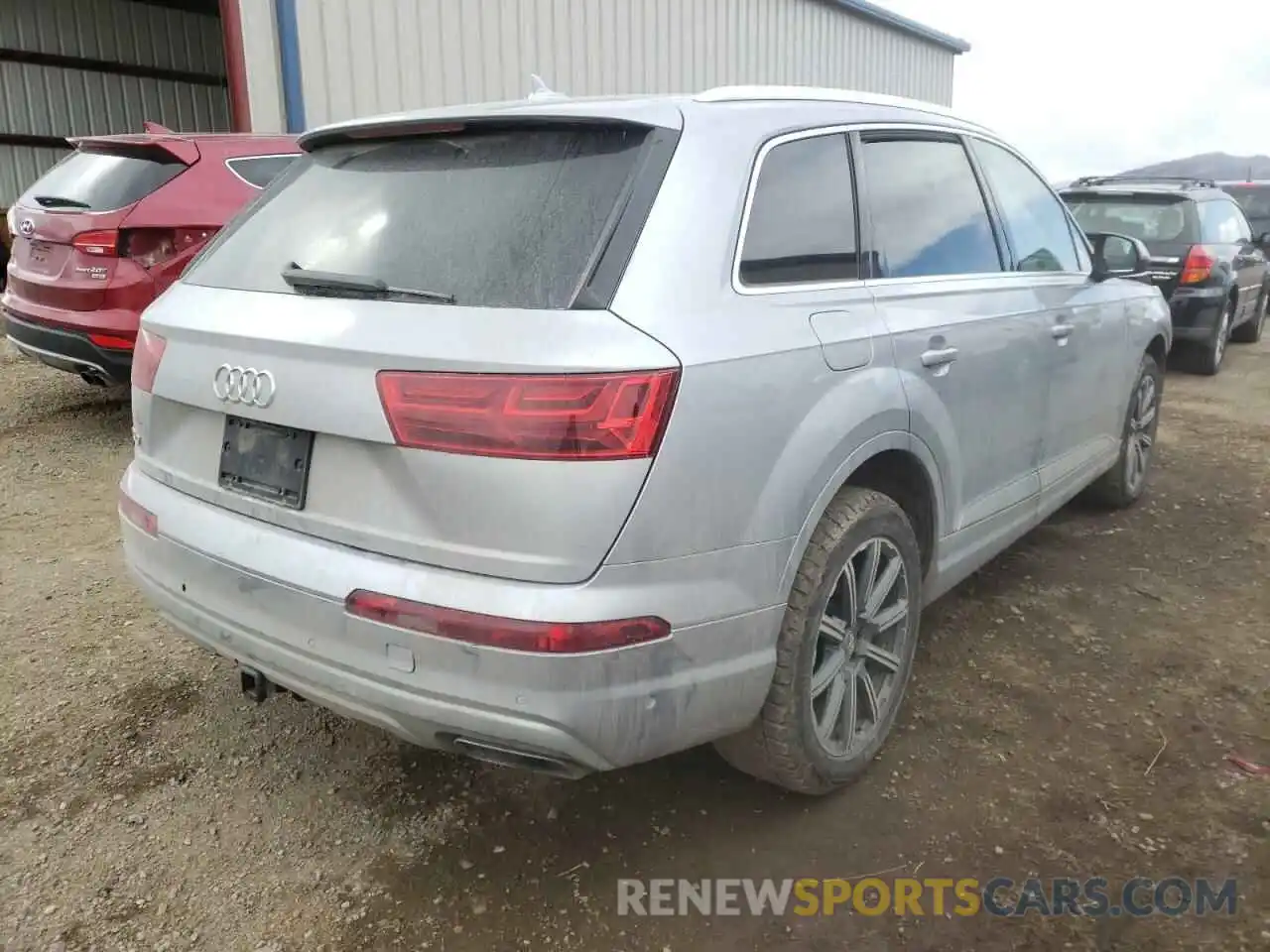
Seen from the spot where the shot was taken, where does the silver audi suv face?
facing away from the viewer and to the right of the viewer

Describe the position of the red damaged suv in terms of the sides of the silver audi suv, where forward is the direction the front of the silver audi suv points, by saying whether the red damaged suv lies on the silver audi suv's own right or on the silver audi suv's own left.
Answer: on the silver audi suv's own left

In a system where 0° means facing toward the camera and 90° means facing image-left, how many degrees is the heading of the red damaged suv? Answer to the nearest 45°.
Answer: approximately 225°

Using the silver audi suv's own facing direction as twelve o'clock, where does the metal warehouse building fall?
The metal warehouse building is roughly at 10 o'clock from the silver audi suv.

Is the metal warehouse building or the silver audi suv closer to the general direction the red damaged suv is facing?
the metal warehouse building

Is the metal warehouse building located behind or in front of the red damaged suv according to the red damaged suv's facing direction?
in front

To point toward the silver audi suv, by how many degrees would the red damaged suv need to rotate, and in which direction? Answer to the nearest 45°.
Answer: approximately 135° to its right

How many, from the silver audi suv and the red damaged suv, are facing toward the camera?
0
